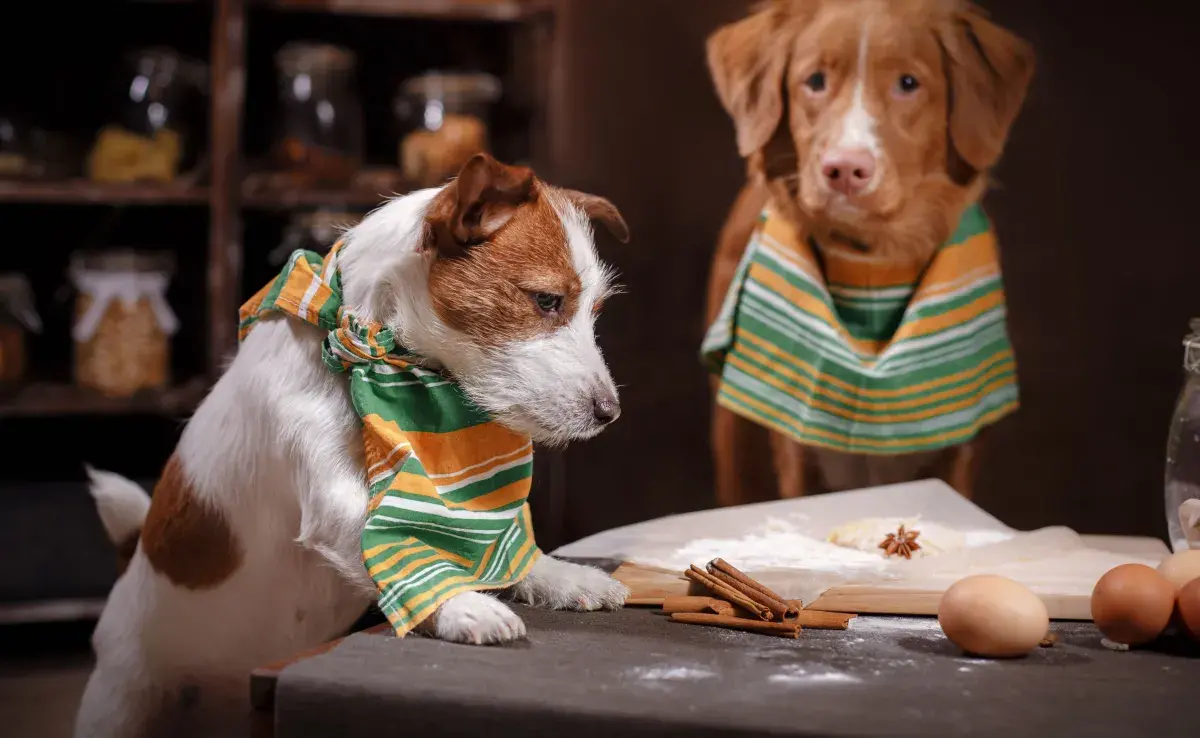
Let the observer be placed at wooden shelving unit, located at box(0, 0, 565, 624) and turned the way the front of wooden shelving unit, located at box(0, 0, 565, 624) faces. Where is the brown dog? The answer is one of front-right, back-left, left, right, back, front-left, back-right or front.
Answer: front-left

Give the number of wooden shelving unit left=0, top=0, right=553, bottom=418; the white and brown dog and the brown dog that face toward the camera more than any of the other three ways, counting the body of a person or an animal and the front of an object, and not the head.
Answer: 2

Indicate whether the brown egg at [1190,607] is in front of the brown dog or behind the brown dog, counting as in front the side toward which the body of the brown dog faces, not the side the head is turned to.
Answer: in front

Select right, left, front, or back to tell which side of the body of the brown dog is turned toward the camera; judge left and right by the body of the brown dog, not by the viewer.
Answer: front

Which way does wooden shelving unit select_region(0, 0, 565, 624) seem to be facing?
toward the camera

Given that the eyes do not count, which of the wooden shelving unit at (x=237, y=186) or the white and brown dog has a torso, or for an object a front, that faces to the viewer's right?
the white and brown dog

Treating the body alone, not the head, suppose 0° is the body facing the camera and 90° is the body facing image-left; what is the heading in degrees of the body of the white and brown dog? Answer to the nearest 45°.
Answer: approximately 270°

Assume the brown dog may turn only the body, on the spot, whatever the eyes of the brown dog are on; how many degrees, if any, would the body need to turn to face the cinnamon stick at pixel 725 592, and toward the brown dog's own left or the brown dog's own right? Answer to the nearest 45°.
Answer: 0° — it already faces it

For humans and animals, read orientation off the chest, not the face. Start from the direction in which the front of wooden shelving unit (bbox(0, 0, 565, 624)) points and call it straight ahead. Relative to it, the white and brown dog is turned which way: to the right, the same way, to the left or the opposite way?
to the left

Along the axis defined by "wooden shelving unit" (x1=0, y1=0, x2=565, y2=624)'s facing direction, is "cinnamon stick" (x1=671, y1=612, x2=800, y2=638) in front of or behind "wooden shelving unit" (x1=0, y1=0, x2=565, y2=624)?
in front

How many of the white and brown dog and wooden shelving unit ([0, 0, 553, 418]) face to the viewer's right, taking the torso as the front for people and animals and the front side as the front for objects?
1

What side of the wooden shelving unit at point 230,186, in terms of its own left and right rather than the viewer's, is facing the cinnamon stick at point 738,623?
front
